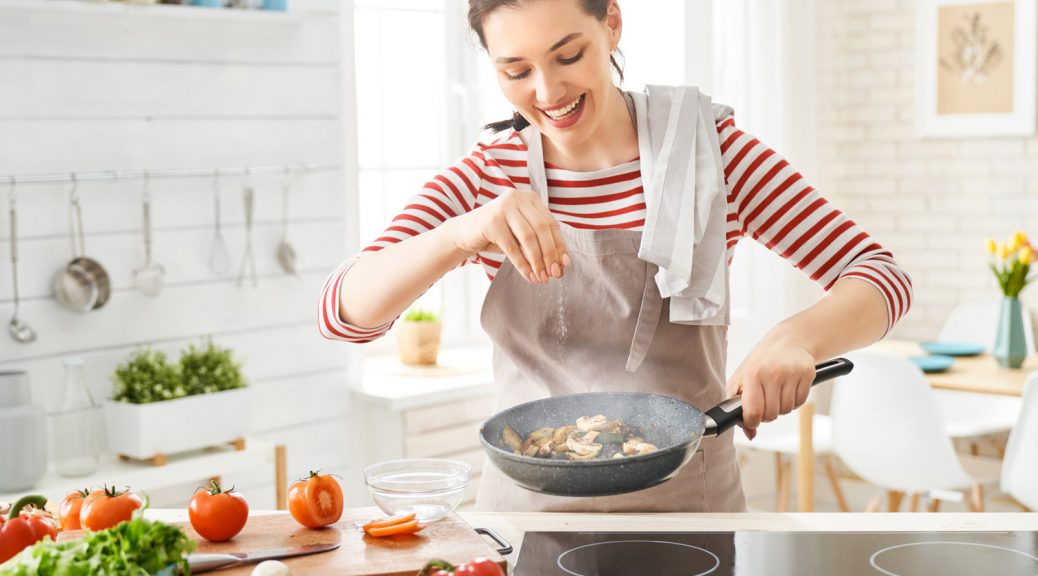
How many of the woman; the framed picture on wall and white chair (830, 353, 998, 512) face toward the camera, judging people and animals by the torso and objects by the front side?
2

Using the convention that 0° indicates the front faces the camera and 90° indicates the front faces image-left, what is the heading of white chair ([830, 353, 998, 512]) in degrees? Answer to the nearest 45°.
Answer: approximately 225°

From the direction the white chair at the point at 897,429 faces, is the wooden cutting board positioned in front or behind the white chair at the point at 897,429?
behind

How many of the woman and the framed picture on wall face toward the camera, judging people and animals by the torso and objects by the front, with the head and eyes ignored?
2

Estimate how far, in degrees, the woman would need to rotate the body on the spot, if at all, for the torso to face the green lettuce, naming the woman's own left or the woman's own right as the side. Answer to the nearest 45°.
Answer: approximately 45° to the woman's own right

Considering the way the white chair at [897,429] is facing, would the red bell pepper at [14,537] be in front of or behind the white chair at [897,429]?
behind

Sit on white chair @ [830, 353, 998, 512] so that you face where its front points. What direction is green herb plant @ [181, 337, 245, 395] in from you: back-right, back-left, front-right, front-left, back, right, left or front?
back

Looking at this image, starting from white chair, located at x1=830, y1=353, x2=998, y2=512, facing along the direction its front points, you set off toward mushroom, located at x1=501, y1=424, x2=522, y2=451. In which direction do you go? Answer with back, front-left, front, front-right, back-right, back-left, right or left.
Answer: back-right
